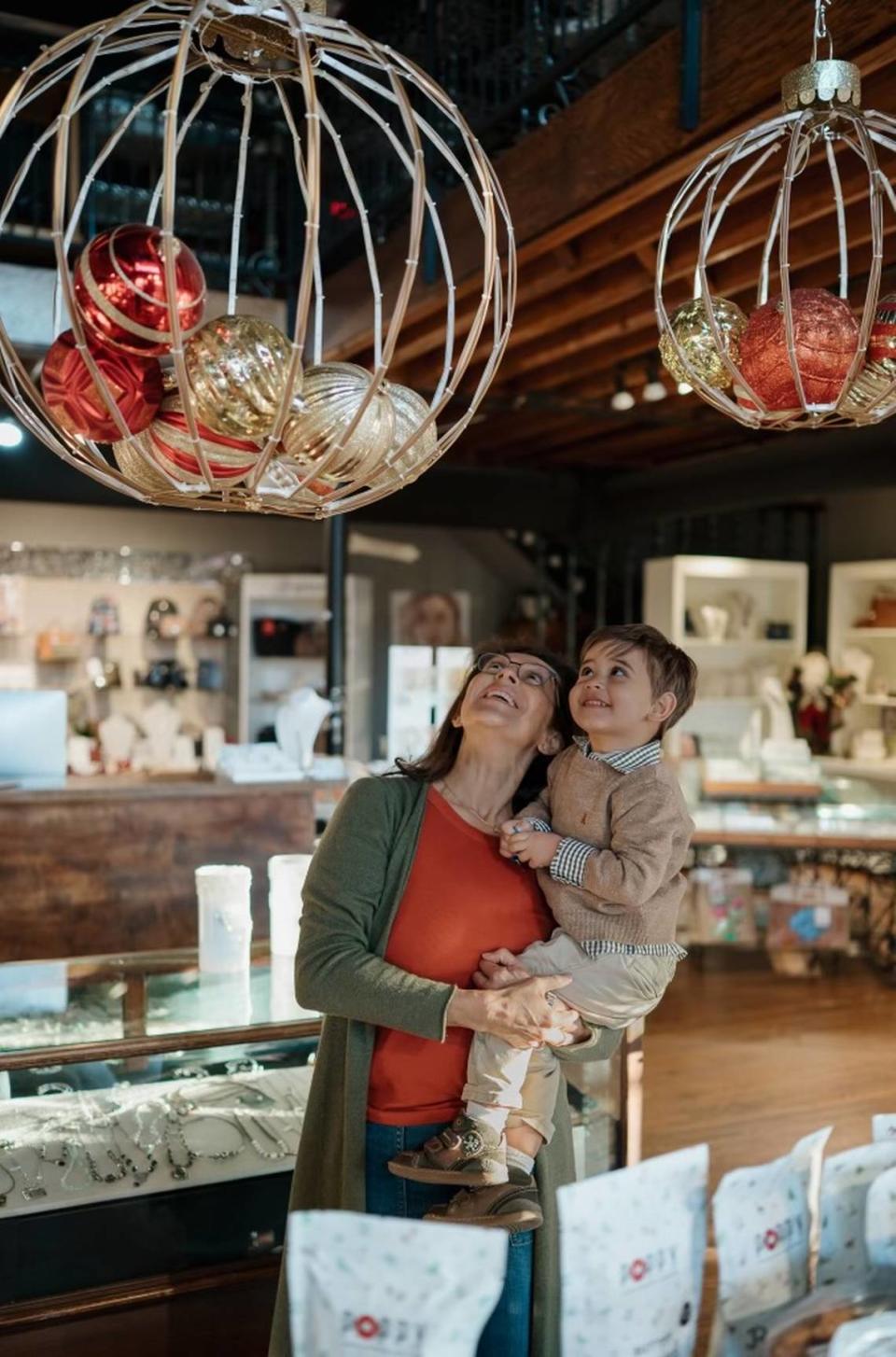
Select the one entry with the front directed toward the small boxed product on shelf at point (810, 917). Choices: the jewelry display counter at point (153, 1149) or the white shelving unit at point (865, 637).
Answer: the white shelving unit

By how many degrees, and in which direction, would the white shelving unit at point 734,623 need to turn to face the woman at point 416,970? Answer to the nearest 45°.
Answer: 0° — it already faces them

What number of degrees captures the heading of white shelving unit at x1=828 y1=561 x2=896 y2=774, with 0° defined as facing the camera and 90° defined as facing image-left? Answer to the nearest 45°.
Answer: approximately 0°

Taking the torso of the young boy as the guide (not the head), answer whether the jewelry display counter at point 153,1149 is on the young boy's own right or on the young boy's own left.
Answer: on the young boy's own right

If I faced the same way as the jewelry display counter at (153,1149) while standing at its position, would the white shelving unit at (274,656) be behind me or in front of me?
behind

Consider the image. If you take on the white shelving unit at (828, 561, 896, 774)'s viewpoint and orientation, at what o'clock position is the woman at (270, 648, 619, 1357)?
The woman is roughly at 12 o'clock from the white shelving unit.
